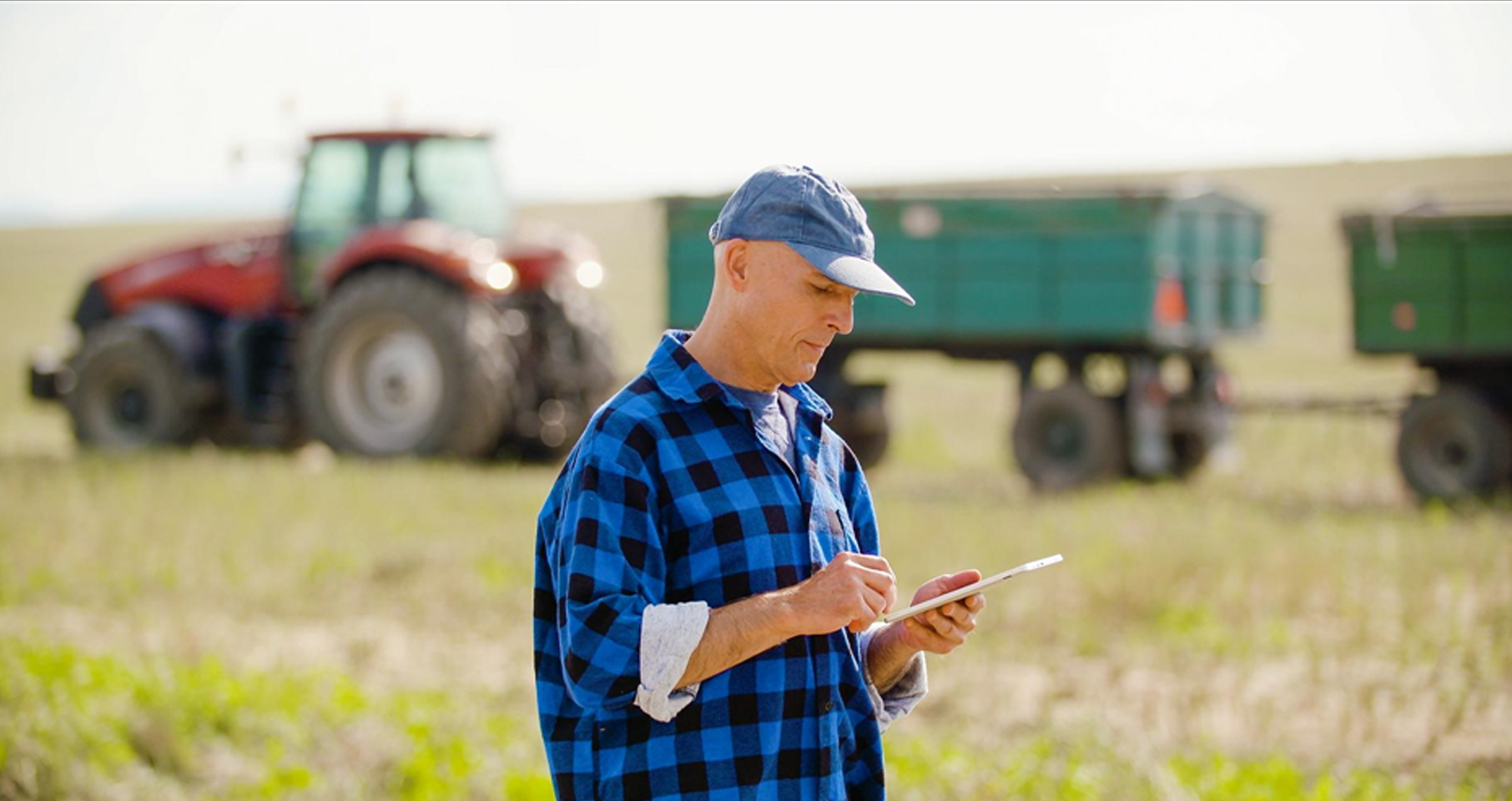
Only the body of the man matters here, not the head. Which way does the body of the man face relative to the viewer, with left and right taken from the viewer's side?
facing the viewer and to the right of the viewer

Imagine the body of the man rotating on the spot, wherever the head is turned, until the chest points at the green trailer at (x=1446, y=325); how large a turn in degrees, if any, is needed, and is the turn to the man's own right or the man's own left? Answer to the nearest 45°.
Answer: approximately 90° to the man's own left

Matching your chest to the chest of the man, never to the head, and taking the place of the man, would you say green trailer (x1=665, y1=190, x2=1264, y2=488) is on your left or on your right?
on your left

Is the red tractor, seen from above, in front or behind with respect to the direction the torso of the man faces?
behind

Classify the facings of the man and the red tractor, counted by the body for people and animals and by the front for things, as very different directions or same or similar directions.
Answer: very different directions

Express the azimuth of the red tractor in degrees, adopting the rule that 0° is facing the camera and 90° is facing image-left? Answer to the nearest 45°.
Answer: approximately 135°

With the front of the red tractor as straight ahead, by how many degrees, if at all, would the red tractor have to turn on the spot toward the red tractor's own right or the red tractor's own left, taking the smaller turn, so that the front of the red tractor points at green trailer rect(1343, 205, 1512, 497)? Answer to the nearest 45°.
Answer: approximately 180°

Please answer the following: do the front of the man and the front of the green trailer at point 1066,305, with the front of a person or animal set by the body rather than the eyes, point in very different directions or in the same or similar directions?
very different directions

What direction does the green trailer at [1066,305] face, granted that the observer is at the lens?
facing away from the viewer and to the left of the viewer

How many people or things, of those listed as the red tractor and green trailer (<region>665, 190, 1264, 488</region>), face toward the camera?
0
